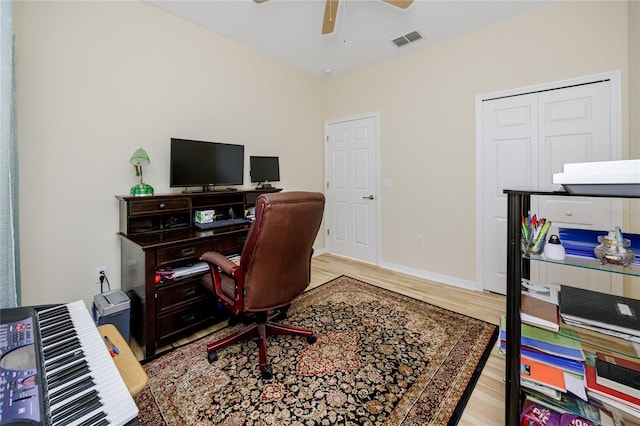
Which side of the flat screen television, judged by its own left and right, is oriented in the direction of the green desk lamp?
right

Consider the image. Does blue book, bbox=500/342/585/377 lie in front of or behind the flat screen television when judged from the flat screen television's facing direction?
in front

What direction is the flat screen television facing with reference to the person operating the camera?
facing the viewer and to the right of the viewer

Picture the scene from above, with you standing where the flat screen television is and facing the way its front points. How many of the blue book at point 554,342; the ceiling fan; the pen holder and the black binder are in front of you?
4

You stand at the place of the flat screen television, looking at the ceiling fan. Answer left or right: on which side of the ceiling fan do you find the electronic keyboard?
right

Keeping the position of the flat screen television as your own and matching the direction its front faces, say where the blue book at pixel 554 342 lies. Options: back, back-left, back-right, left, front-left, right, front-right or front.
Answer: front

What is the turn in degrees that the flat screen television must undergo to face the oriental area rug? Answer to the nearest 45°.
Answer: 0° — it already faces it

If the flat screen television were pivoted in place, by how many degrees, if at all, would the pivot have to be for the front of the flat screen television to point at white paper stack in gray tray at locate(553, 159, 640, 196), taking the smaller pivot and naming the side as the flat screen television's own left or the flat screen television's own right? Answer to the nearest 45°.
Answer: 0° — it already faces it

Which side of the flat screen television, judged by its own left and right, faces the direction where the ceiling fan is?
front
